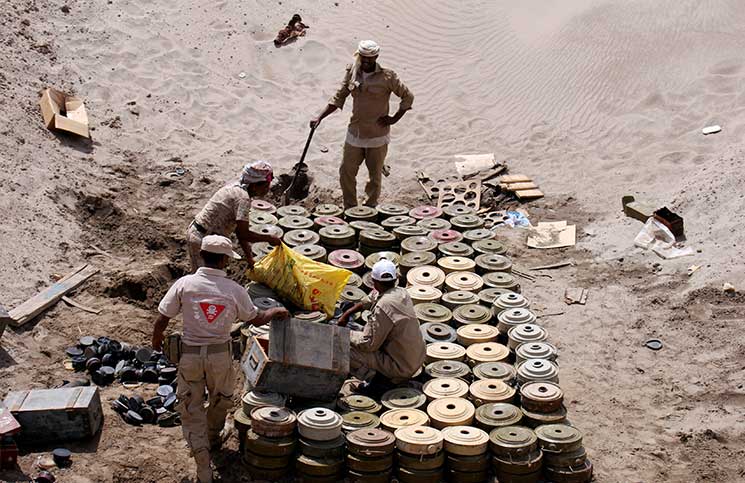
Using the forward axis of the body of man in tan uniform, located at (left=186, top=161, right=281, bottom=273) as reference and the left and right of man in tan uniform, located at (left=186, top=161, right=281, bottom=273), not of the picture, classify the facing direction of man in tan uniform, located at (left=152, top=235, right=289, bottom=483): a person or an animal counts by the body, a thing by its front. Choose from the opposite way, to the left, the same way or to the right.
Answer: to the left

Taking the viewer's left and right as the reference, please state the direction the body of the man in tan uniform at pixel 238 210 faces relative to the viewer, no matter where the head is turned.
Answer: facing to the right of the viewer

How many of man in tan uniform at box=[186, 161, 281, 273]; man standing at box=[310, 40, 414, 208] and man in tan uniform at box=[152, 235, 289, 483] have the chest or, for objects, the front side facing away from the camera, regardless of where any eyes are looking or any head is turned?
1

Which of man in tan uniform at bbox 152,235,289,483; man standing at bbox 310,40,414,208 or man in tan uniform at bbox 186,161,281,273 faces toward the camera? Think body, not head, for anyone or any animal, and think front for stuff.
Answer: the man standing

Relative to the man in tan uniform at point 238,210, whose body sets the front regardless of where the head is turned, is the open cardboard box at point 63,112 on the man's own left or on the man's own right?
on the man's own left

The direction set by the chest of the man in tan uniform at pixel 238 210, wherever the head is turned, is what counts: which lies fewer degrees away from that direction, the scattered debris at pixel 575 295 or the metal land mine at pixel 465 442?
the scattered debris

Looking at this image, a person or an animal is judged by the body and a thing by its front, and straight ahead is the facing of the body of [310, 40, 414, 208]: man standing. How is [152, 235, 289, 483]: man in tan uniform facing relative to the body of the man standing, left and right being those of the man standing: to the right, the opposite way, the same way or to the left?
the opposite way

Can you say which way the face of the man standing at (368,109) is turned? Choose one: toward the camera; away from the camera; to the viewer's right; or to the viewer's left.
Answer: toward the camera

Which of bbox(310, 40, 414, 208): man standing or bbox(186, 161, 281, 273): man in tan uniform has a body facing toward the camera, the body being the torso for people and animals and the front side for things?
the man standing

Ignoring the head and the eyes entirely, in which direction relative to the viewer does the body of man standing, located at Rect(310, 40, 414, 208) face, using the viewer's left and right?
facing the viewer

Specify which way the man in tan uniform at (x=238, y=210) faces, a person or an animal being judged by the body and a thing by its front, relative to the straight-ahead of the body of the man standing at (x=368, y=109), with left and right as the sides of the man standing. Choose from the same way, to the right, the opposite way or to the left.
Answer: to the left

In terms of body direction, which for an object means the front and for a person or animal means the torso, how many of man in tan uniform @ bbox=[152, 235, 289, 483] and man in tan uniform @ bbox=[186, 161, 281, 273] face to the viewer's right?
1

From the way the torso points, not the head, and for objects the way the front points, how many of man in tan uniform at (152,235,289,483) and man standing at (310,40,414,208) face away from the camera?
1
